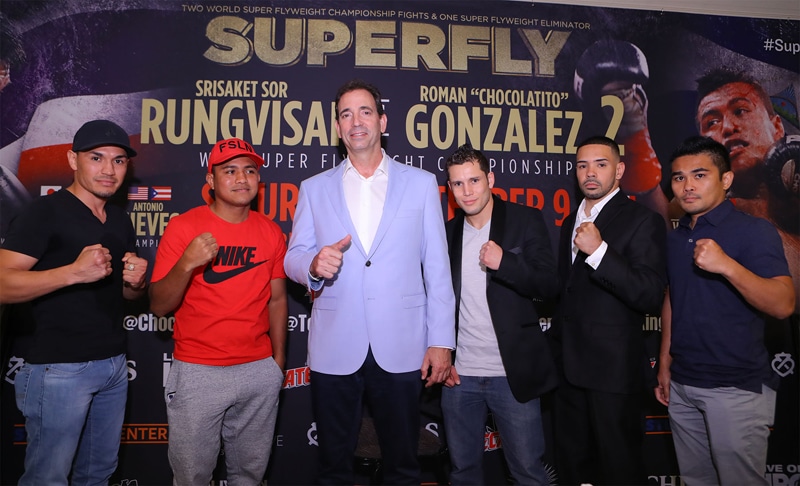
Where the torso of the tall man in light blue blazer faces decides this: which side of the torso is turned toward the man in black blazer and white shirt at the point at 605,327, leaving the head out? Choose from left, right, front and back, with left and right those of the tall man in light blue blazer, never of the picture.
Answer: left

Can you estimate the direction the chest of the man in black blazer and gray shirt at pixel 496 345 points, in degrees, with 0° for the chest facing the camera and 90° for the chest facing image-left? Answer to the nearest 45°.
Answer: approximately 45°

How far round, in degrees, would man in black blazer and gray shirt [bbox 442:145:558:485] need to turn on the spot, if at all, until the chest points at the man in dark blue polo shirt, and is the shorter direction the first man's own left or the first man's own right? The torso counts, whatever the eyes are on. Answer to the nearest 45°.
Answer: approximately 135° to the first man's own left

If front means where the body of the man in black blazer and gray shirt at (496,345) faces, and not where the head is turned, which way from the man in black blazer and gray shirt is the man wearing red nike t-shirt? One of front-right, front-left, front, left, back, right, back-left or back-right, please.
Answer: front-right
